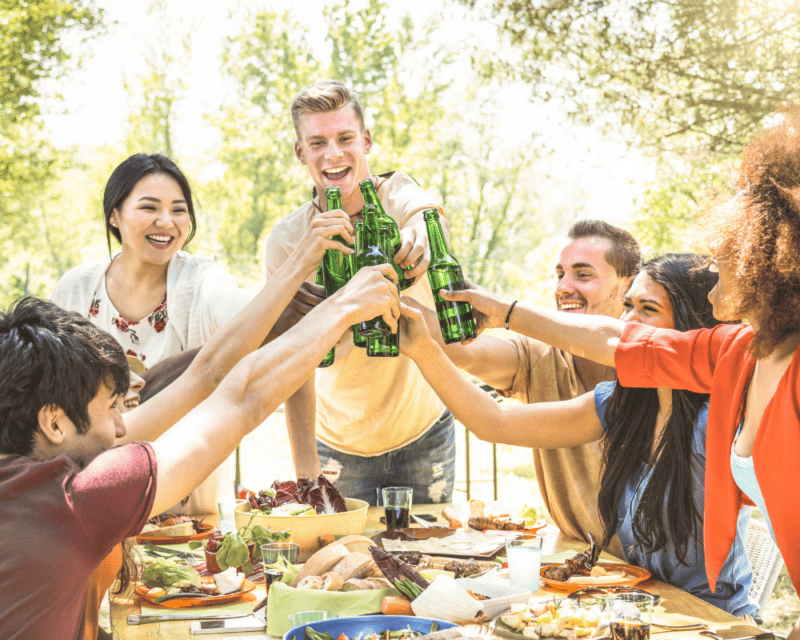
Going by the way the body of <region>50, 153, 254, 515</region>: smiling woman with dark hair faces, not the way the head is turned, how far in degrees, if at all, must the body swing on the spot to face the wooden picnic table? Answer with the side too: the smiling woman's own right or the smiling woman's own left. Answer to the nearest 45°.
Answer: approximately 45° to the smiling woman's own left

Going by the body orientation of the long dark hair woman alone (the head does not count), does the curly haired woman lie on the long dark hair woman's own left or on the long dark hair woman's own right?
on the long dark hair woman's own left

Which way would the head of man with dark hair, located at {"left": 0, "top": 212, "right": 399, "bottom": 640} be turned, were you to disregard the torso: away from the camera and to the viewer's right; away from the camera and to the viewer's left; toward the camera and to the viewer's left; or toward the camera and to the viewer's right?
away from the camera and to the viewer's right

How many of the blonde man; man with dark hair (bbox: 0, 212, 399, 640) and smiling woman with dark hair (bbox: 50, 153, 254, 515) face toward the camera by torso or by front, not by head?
2

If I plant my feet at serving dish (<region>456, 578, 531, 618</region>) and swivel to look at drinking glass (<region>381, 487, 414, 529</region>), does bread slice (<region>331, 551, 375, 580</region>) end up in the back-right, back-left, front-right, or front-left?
front-left

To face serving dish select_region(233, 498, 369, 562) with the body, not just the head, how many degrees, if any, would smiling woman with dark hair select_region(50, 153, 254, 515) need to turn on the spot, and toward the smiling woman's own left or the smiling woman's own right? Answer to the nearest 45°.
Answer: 0° — they already face it

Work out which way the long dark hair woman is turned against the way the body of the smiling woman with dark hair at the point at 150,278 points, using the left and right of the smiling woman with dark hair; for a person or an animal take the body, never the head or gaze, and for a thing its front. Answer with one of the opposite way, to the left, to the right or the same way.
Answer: to the right

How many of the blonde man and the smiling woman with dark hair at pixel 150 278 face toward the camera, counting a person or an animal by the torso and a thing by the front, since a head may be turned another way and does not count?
2

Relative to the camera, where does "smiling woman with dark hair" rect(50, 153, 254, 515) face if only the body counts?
toward the camera

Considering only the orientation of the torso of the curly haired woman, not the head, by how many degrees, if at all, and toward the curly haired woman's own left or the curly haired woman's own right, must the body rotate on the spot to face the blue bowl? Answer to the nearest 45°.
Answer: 0° — they already face it

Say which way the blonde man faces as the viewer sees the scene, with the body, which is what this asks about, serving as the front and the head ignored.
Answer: toward the camera
